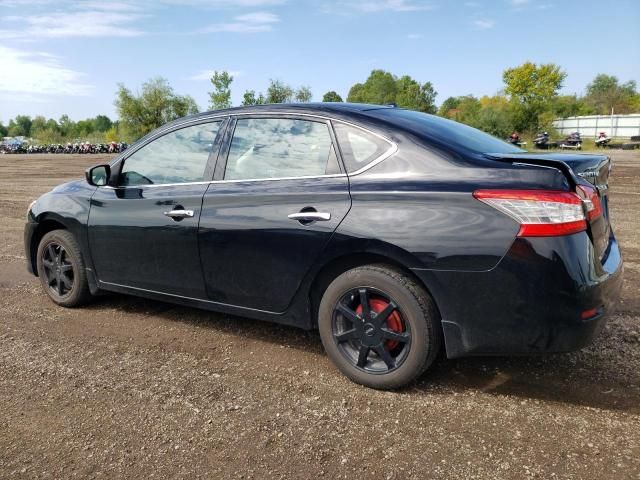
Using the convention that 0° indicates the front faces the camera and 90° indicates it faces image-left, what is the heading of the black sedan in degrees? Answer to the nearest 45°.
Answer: approximately 135°
